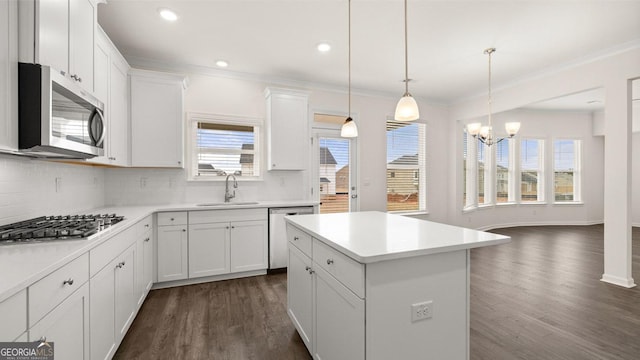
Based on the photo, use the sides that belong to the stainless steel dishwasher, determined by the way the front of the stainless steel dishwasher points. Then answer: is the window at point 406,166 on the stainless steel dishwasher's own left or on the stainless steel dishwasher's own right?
on the stainless steel dishwasher's own left

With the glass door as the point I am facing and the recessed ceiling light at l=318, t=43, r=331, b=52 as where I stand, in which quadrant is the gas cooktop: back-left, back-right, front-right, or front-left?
back-left

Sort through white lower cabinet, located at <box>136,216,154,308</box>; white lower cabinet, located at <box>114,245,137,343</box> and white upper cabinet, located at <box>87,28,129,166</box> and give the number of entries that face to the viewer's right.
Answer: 3

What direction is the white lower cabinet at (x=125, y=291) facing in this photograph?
to the viewer's right

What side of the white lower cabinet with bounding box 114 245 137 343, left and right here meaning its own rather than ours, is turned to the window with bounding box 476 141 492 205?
front

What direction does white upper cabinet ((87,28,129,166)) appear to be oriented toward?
to the viewer's right

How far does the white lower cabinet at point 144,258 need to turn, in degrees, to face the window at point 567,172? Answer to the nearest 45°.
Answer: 0° — it already faces it

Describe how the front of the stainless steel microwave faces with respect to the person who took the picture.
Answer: facing the viewer and to the right of the viewer

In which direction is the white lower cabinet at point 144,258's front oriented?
to the viewer's right

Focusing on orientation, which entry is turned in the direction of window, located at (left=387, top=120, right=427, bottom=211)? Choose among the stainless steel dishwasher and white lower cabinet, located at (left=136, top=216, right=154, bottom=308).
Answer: the white lower cabinet

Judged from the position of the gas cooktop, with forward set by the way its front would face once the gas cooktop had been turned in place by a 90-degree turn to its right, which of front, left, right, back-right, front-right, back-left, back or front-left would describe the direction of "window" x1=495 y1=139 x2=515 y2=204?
back-left

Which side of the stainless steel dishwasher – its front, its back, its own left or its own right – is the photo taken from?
front
